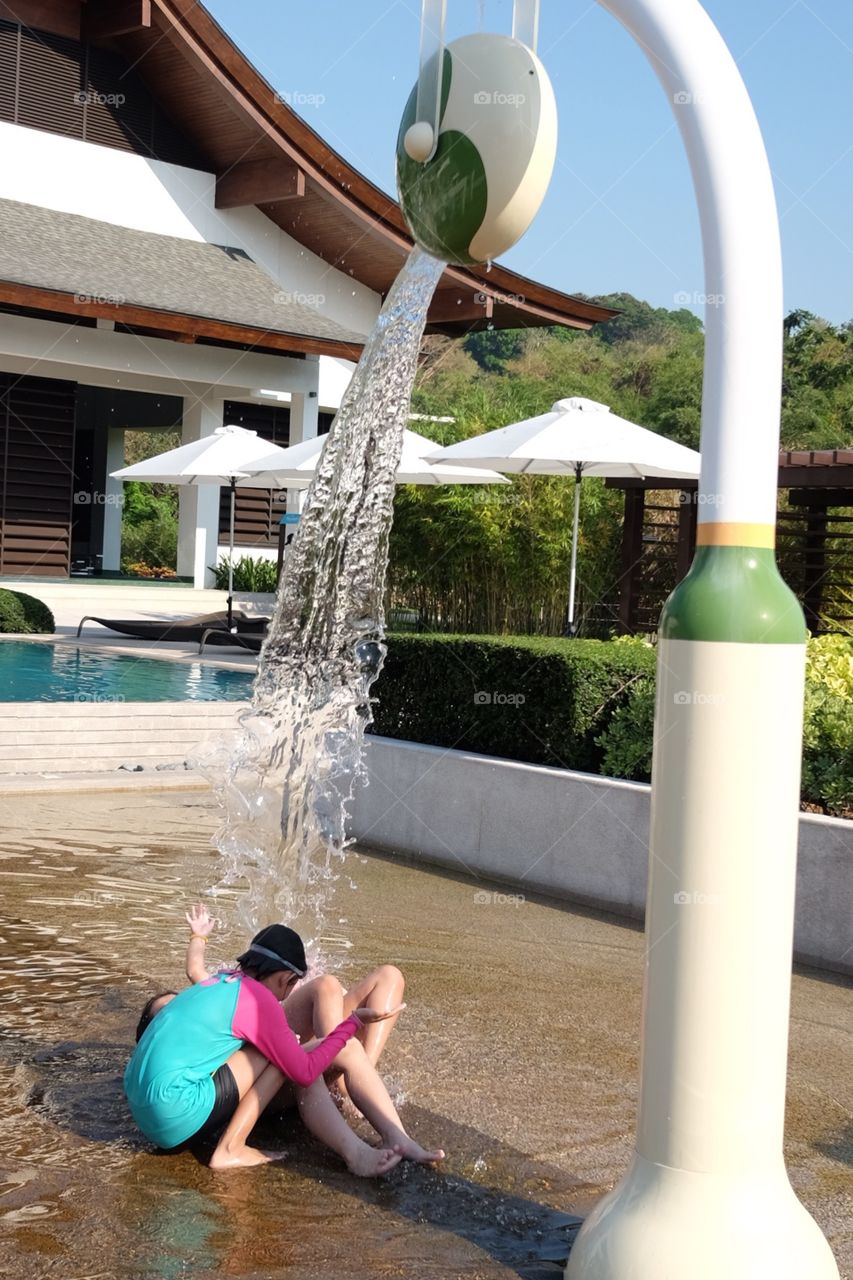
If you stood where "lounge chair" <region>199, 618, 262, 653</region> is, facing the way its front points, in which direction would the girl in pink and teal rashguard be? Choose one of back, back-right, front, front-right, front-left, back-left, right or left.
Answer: left

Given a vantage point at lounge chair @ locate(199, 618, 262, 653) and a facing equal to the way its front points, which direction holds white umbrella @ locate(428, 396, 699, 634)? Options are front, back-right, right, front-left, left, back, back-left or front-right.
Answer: back-left

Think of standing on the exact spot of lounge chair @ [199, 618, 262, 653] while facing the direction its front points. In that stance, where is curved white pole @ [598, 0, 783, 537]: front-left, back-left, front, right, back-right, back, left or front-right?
left

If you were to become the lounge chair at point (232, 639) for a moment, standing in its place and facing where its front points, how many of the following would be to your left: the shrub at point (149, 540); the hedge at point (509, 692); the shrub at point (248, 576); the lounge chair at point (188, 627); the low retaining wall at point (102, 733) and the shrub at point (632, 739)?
3

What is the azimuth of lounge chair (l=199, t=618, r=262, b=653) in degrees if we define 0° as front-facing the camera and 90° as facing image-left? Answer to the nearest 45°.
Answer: approximately 90°

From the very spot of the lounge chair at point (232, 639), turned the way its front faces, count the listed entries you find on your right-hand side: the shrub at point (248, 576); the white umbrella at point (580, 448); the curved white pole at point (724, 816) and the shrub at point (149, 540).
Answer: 2

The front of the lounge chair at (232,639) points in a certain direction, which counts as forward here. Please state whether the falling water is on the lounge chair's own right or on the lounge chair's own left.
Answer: on the lounge chair's own left

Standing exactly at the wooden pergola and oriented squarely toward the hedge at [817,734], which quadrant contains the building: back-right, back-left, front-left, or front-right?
back-right

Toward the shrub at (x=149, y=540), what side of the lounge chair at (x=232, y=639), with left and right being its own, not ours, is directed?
right

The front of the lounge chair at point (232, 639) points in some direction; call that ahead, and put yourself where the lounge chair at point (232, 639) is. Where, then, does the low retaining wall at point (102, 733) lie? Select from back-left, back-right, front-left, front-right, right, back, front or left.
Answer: left
